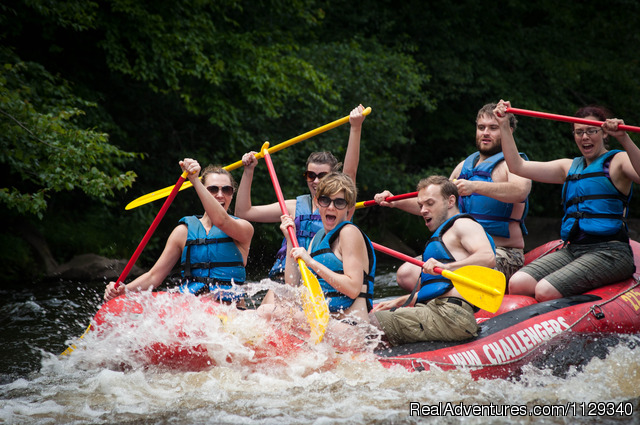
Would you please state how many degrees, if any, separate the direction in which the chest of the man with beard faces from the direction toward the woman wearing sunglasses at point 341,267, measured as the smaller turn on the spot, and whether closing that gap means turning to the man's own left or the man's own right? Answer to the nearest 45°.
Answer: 0° — they already face them

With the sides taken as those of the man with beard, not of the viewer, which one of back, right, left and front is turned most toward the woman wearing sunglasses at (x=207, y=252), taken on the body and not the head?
front

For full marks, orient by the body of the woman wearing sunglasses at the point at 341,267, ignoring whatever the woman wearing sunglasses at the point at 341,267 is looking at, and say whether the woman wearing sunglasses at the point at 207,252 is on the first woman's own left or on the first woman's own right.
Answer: on the first woman's own right

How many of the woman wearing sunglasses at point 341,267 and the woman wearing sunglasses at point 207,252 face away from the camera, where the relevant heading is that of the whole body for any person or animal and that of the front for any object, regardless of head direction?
0

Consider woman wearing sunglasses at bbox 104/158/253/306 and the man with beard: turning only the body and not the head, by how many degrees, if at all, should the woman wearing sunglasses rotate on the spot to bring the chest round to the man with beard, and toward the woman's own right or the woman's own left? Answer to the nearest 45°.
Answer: approximately 90° to the woman's own left

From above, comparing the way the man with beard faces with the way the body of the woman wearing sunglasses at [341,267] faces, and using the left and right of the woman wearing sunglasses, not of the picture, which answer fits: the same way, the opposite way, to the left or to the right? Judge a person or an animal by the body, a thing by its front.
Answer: the same way

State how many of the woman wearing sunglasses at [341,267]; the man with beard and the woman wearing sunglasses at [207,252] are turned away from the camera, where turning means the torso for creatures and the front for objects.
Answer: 0

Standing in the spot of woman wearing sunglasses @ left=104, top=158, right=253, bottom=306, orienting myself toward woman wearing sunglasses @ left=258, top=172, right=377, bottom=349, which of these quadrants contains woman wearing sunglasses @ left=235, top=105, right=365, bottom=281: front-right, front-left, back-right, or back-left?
front-left

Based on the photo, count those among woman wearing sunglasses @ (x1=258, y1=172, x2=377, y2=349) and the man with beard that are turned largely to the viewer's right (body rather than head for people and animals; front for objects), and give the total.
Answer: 0

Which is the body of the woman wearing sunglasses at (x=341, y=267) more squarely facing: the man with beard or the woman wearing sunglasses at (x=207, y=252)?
the woman wearing sunglasses

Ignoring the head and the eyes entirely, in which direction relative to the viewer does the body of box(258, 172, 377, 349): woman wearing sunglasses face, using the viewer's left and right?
facing the viewer and to the left of the viewer

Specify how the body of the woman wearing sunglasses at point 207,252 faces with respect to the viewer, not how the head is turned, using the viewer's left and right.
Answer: facing the viewer

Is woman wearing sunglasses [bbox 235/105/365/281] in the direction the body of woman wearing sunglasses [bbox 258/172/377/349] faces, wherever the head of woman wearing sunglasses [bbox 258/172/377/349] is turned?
no

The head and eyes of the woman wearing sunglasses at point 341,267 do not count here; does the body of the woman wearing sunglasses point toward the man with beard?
no

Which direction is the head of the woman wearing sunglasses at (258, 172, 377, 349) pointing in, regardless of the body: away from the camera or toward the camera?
toward the camera
